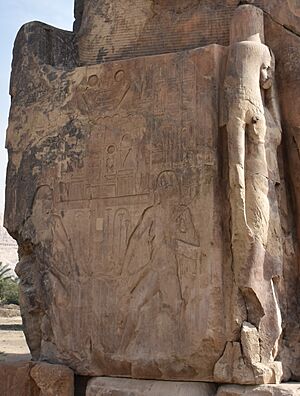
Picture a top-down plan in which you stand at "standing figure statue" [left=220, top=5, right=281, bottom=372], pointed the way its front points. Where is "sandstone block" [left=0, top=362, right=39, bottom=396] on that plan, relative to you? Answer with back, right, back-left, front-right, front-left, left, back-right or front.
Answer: back-right

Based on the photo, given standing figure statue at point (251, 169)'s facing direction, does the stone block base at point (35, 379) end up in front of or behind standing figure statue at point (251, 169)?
behind
